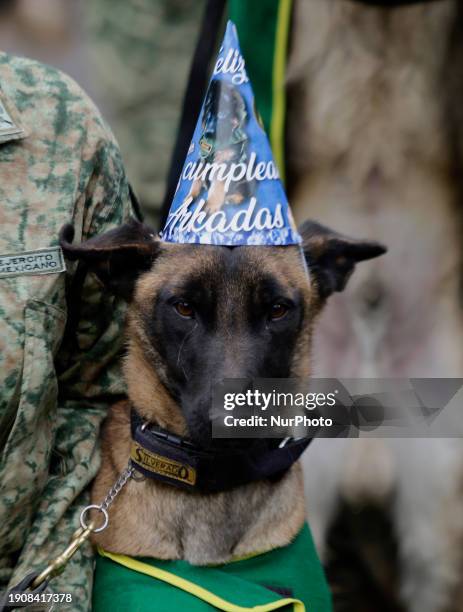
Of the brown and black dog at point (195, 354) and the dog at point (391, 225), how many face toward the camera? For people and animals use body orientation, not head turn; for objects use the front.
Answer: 2

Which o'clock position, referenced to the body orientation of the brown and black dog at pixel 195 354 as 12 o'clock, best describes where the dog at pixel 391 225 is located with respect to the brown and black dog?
The dog is roughly at 7 o'clock from the brown and black dog.

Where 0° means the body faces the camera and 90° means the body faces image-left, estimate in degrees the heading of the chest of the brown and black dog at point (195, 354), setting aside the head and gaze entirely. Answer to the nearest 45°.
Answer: approximately 0°

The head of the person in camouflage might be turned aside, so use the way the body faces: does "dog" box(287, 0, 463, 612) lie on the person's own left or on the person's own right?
on the person's own left

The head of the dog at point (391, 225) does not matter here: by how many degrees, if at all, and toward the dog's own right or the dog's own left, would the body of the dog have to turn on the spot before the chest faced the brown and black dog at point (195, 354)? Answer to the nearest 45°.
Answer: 0° — it already faces it

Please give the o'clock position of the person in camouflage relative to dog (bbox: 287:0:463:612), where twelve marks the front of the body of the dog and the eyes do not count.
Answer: The person in camouflage is roughly at 1 o'clock from the dog.

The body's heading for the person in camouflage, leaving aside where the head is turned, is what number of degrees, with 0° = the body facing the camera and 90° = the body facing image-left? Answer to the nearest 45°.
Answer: approximately 0°
